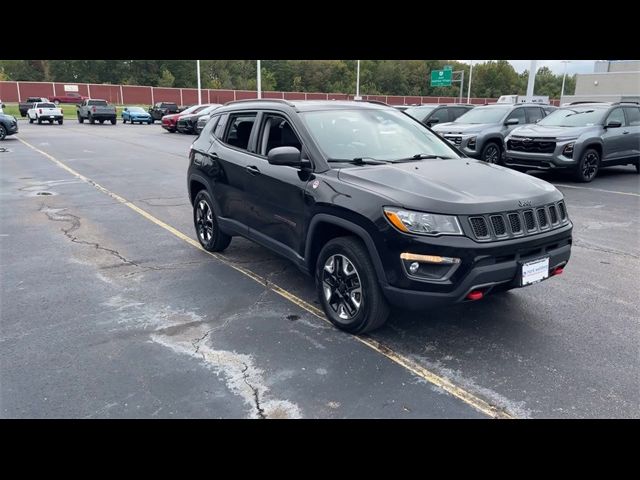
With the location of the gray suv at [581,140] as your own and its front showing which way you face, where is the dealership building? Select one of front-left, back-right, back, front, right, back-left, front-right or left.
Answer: back-right

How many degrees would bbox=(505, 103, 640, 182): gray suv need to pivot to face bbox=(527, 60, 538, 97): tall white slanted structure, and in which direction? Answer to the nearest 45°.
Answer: approximately 135° to its right

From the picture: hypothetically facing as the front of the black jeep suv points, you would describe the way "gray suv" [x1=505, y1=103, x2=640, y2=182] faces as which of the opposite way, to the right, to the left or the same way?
to the right

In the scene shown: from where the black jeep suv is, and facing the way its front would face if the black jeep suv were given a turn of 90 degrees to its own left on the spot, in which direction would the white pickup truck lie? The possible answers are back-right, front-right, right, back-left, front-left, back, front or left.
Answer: left

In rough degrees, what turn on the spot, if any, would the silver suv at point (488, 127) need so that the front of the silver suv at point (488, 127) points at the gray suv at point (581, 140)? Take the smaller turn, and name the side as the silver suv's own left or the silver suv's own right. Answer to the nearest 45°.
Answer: approximately 90° to the silver suv's own left

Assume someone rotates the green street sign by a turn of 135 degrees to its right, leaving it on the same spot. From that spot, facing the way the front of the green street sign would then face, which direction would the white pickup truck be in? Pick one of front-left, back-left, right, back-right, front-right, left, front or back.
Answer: left

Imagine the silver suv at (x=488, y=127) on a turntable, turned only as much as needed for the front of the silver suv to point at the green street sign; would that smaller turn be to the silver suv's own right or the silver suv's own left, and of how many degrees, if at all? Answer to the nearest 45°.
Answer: approximately 135° to the silver suv's own right

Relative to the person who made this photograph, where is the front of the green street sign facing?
facing the viewer

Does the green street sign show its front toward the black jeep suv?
yes

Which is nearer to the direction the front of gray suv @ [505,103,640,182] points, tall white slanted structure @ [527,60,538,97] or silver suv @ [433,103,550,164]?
the silver suv

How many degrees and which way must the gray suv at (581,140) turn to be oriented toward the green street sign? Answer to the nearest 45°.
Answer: approximately 135° to its right

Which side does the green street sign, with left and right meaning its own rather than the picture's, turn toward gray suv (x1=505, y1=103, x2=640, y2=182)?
front

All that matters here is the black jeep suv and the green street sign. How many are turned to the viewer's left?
0

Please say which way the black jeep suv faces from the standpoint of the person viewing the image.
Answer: facing the viewer and to the right of the viewer

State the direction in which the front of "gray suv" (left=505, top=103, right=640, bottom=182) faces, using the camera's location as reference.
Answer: facing the viewer and to the left of the viewer
